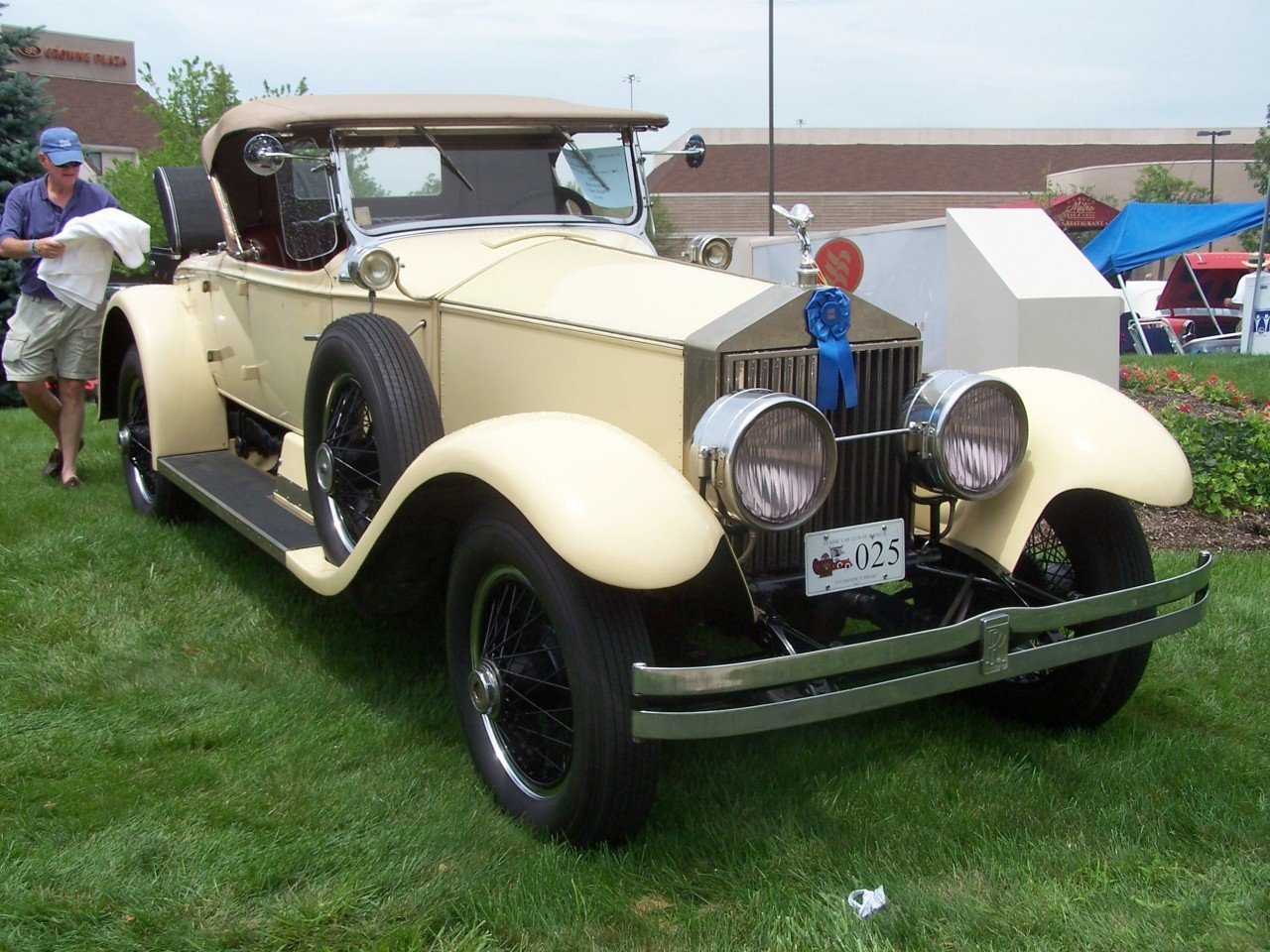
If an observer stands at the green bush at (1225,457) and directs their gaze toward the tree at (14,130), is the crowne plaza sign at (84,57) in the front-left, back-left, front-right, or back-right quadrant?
front-right

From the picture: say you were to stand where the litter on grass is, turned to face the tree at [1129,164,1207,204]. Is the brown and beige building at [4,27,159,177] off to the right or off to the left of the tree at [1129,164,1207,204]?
left

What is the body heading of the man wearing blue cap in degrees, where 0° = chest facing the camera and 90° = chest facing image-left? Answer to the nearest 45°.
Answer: approximately 315°

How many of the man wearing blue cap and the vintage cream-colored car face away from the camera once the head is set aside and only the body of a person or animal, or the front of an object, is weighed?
0

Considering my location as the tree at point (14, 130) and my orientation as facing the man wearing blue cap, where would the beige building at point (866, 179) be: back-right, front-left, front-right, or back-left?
back-left

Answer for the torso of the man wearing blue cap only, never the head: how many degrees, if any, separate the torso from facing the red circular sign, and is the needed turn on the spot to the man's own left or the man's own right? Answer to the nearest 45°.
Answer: approximately 45° to the man's own left

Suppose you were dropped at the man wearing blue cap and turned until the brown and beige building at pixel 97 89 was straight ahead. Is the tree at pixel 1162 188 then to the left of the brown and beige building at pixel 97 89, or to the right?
right

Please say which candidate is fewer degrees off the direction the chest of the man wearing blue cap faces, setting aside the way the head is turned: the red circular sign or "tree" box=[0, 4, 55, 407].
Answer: the red circular sign

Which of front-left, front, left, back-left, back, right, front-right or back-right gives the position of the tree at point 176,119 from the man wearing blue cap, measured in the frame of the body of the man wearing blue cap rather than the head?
back-left

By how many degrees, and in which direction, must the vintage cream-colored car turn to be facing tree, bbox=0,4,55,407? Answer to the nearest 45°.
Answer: approximately 180°

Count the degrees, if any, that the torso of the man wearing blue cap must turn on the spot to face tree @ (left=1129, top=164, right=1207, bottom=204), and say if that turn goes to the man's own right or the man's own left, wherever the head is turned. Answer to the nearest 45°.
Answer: approximately 90° to the man's own left

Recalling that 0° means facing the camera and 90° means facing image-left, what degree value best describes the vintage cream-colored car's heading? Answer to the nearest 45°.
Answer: approximately 315°

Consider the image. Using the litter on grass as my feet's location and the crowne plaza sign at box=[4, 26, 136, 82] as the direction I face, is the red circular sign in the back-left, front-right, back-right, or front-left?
front-right

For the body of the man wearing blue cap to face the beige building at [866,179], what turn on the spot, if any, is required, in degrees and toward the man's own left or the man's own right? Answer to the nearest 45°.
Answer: approximately 90° to the man's own left

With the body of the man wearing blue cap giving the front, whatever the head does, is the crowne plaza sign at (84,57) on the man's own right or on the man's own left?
on the man's own left
